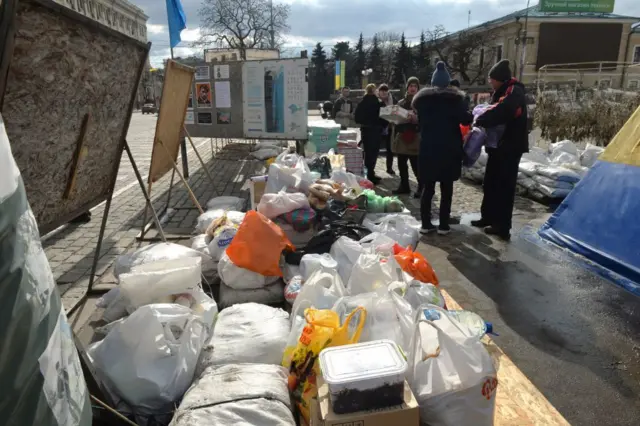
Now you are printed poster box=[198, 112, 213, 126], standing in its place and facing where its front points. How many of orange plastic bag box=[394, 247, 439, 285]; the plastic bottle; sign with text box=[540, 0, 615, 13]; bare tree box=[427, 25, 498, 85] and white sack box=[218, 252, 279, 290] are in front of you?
3

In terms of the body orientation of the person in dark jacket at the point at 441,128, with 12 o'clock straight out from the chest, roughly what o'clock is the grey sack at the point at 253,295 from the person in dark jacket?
The grey sack is roughly at 7 o'clock from the person in dark jacket.

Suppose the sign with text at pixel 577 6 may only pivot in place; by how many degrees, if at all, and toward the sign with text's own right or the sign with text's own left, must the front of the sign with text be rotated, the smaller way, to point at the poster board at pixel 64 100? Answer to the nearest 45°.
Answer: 0° — it already faces it

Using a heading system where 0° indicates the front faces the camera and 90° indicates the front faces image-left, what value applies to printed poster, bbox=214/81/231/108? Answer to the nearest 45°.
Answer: approximately 0°

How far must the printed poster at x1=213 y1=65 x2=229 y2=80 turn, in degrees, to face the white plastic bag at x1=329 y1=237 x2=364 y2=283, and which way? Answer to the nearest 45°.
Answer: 0° — it already faces it

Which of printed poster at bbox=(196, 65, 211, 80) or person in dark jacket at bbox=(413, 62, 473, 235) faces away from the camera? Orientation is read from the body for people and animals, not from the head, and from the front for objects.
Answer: the person in dark jacket

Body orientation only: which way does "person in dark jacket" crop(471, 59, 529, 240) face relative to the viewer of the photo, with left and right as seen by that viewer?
facing to the left of the viewer
